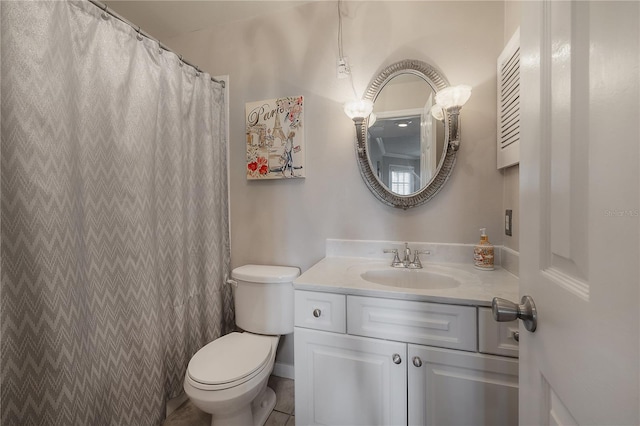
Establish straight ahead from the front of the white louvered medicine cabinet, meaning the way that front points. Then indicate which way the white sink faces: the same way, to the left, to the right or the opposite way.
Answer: to the left

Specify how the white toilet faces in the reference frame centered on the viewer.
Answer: facing the viewer and to the left of the viewer

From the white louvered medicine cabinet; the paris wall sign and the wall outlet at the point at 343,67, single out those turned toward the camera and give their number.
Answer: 2

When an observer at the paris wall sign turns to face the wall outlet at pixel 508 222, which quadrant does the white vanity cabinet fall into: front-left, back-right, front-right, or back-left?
front-right

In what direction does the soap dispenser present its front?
toward the camera

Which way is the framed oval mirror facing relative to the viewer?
toward the camera

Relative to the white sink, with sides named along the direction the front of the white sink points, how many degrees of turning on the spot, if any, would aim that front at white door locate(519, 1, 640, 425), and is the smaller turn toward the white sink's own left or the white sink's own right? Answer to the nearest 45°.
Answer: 0° — it already faces it

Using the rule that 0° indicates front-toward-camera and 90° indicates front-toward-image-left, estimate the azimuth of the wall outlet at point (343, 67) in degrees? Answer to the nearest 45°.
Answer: approximately 0°

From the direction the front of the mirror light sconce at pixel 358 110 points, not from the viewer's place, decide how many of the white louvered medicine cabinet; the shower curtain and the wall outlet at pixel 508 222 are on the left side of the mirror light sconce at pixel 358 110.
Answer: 2

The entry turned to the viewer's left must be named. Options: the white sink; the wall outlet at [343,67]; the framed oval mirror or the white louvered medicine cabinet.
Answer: the white louvered medicine cabinet

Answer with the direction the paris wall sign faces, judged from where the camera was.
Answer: facing the viewer

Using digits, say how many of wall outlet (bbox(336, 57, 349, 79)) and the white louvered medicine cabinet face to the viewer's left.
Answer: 1

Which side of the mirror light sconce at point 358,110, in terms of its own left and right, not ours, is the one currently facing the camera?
front
